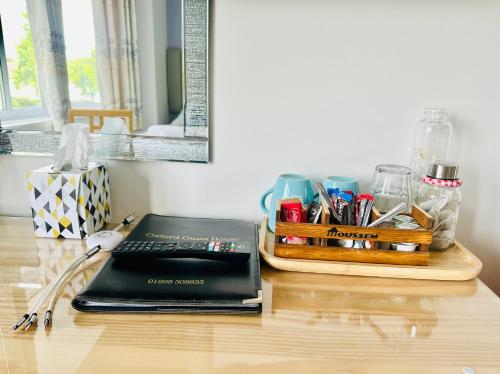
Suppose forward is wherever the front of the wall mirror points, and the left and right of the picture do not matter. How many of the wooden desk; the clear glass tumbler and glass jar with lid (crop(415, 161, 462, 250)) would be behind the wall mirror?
0

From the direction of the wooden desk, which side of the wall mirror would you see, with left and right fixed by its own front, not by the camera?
front

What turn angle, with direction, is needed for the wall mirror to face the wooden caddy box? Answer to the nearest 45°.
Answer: approximately 45° to its left

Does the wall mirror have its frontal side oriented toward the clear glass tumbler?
no

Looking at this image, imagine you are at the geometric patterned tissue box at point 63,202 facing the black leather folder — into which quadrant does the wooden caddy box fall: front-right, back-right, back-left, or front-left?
front-left

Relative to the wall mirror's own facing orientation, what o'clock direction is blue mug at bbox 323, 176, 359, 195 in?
The blue mug is roughly at 10 o'clock from the wall mirror.

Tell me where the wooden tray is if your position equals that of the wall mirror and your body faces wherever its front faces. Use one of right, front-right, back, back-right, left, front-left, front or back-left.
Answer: front-left

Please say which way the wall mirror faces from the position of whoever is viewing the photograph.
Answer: facing the viewer

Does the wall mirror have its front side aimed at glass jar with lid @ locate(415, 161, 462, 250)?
no

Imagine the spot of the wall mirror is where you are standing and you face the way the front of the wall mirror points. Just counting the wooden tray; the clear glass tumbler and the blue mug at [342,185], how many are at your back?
0

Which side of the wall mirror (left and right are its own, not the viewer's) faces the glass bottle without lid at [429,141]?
left
